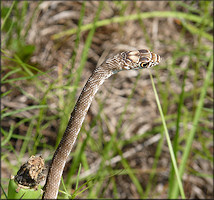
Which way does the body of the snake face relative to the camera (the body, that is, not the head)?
to the viewer's right
